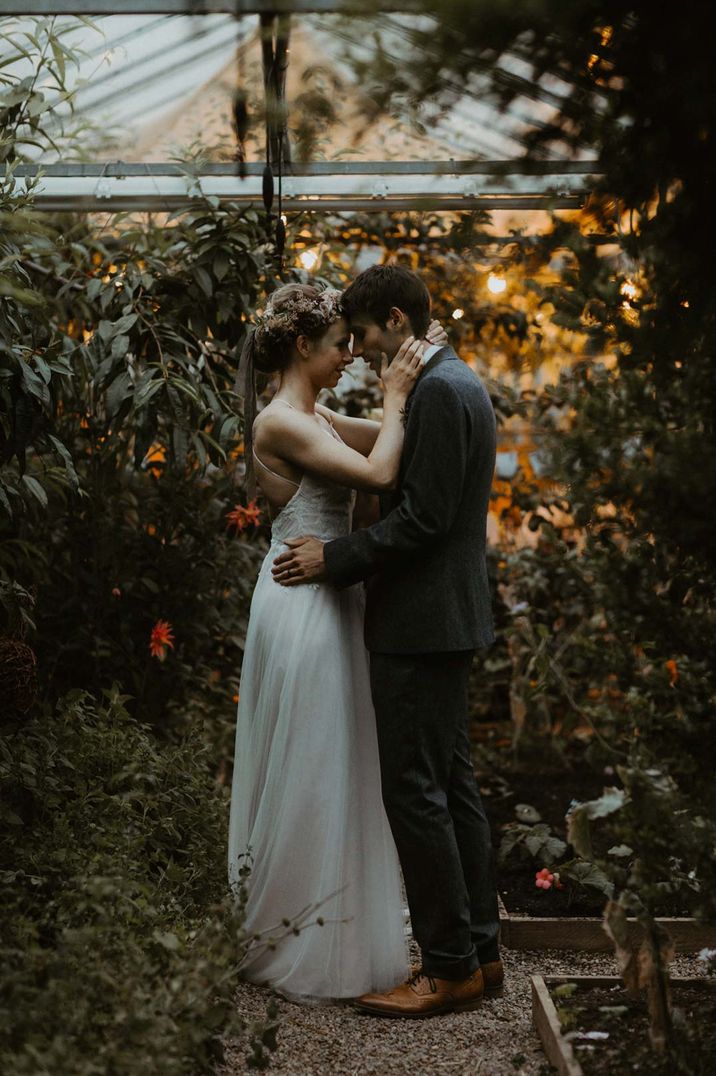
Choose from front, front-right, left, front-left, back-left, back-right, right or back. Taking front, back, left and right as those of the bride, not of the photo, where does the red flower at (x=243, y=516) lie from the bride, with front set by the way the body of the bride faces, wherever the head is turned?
left

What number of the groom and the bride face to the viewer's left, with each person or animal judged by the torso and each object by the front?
1

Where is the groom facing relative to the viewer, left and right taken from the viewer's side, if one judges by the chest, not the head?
facing to the left of the viewer

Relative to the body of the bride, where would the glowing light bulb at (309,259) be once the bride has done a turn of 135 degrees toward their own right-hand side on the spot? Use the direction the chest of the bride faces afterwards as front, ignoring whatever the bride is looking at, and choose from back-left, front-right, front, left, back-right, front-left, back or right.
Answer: back-right

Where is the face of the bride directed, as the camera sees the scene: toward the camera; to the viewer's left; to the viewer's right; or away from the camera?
to the viewer's right

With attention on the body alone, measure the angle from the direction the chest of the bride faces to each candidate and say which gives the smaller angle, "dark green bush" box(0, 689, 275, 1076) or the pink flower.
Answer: the pink flower

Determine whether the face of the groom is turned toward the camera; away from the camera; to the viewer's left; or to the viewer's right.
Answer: to the viewer's left

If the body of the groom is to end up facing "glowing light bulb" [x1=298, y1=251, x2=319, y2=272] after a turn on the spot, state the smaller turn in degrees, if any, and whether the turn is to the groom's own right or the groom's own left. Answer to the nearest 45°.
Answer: approximately 90° to the groom's own right

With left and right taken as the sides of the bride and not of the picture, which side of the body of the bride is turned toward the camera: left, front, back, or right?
right

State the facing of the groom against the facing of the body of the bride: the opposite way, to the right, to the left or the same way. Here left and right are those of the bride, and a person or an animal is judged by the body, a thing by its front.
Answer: the opposite way
